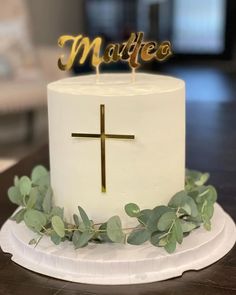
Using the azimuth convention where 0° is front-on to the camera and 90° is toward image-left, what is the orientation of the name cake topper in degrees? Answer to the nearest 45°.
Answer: approximately 0°
